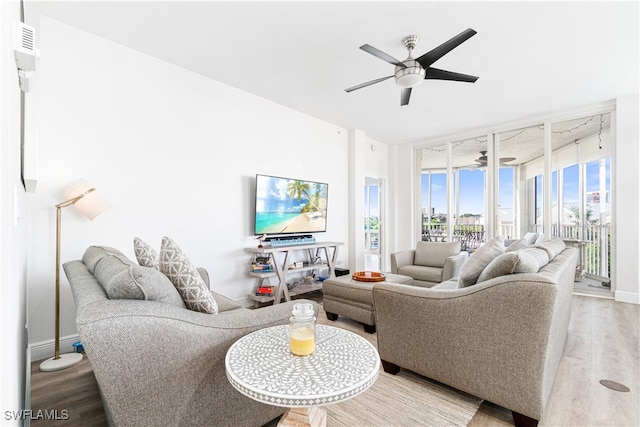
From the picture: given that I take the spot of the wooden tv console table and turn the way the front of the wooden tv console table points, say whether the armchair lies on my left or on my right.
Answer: on my left

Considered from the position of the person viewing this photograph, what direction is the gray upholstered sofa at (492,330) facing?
facing away from the viewer and to the left of the viewer

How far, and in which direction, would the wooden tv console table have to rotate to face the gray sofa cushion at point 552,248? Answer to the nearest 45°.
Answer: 0° — it already faces it

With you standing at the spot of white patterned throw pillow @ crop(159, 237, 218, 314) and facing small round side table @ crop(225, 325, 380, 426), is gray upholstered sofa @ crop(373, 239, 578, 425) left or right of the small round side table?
left

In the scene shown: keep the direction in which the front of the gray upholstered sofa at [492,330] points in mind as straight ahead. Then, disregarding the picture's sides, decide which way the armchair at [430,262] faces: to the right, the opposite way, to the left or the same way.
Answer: to the left

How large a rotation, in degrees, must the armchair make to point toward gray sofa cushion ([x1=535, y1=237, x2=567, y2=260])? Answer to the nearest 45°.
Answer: approximately 90° to its left

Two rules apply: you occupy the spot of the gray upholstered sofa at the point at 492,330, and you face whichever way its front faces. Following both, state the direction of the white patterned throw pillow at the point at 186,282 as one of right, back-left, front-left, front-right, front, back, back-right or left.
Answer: left

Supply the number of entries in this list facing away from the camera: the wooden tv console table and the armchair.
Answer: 0

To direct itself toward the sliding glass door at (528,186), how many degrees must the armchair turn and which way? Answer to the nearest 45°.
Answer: approximately 180°

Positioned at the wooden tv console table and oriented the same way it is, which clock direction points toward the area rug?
The area rug is roughly at 1 o'clock from the wooden tv console table.

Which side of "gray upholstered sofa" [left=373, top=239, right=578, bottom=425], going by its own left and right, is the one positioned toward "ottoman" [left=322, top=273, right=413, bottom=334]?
front

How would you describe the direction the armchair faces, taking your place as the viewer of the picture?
facing the viewer and to the left of the viewer

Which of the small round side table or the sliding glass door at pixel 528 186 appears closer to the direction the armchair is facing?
the small round side table

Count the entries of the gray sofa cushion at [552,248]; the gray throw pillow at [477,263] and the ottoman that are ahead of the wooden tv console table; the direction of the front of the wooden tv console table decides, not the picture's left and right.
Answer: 3

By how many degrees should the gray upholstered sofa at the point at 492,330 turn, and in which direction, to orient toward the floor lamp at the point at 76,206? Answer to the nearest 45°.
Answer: approximately 45° to its left

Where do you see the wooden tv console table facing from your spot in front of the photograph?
facing the viewer and to the right of the viewer

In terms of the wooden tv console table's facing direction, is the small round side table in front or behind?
in front

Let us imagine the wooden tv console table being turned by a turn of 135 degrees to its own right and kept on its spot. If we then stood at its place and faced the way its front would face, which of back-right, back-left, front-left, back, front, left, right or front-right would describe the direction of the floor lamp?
front-left

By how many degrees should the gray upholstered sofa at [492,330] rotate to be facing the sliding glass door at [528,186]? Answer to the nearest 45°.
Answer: approximately 45° to its right
